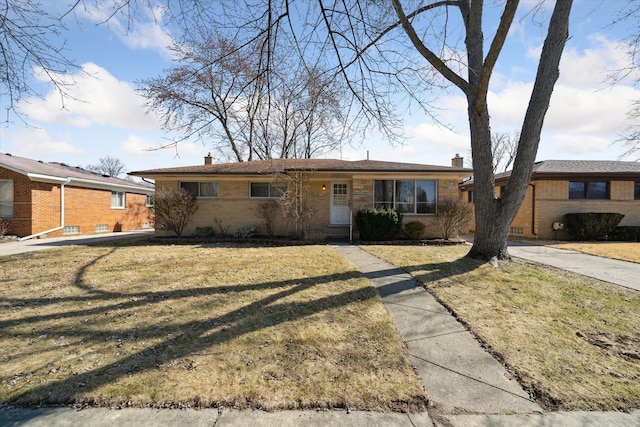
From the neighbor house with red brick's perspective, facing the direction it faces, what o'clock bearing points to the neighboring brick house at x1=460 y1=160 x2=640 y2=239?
The neighboring brick house is roughly at 9 o'clock from the neighbor house with red brick.

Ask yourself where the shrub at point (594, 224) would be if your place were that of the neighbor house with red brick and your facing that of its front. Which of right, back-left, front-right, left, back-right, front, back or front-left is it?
left

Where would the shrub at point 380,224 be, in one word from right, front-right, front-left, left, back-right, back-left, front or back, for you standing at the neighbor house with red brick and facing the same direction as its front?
left

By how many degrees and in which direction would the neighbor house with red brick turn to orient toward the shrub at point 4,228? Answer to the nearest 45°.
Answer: approximately 45° to its right

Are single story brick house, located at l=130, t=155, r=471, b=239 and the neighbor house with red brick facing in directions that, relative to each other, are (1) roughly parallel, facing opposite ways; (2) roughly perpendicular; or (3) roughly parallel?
roughly parallel

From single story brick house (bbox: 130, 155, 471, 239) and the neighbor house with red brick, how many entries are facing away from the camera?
0

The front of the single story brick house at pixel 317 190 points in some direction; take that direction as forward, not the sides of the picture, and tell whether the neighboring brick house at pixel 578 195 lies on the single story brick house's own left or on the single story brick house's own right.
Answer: on the single story brick house's own left

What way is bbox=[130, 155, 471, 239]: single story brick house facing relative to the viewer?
toward the camera

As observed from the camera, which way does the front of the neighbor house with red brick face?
facing the viewer and to the left of the viewer

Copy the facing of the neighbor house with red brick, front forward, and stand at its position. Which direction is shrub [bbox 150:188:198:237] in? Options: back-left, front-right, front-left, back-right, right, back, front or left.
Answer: left

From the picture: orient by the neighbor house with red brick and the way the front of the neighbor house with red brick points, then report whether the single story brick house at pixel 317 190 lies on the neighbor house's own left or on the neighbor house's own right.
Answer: on the neighbor house's own left

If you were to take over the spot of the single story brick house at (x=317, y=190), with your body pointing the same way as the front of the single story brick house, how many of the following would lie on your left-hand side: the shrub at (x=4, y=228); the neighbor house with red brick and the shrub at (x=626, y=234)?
1

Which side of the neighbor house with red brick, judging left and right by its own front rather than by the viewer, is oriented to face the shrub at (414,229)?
left

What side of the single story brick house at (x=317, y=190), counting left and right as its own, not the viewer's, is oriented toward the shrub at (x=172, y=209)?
right

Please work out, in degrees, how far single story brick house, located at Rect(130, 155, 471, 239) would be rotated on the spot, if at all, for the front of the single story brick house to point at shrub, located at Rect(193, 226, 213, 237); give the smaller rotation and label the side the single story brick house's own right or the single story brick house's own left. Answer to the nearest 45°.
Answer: approximately 90° to the single story brick house's own right

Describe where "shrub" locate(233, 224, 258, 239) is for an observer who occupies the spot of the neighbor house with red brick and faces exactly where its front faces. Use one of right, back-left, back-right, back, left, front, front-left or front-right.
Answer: left

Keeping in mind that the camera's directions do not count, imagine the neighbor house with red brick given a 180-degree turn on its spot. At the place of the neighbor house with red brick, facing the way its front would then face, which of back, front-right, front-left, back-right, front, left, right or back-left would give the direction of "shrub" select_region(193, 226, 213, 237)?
right
